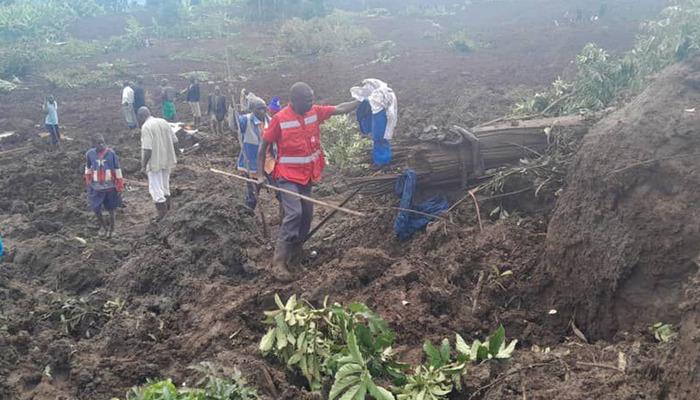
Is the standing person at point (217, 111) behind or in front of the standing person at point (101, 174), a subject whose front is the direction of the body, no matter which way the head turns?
behind

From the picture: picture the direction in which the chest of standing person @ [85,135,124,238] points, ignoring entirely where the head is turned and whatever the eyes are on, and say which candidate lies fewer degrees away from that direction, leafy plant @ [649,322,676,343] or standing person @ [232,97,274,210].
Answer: the leafy plant

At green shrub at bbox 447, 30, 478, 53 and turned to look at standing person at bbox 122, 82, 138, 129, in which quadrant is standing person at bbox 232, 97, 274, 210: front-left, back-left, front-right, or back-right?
front-left

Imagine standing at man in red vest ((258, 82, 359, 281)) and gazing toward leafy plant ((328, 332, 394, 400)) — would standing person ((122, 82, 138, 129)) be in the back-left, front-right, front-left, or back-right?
back-right

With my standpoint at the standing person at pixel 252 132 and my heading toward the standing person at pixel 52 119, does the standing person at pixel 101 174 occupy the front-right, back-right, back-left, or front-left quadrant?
front-left

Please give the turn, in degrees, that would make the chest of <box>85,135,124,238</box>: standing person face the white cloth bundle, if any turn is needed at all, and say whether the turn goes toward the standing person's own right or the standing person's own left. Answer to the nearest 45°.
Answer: approximately 45° to the standing person's own left

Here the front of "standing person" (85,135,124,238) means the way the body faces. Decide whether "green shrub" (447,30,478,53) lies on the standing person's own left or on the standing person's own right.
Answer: on the standing person's own left

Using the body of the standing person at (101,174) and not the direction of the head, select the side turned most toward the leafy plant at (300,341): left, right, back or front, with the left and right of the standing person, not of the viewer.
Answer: front

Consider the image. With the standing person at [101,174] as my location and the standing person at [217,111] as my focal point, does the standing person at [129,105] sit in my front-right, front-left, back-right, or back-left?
front-left

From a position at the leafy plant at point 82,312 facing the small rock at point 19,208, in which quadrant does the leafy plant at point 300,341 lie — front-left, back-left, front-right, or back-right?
back-right

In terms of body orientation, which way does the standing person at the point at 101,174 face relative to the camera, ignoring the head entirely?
toward the camera

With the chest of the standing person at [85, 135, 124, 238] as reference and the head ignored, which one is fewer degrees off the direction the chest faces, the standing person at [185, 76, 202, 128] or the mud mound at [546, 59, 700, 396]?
the mud mound

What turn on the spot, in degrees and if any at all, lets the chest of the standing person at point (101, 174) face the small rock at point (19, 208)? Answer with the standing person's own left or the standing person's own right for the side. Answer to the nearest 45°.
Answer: approximately 135° to the standing person's own right

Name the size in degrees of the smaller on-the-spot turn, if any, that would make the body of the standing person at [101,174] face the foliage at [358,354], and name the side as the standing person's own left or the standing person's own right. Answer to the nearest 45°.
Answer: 0° — they already face it

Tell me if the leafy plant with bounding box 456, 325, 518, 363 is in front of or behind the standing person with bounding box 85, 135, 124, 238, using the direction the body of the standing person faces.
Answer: in front
